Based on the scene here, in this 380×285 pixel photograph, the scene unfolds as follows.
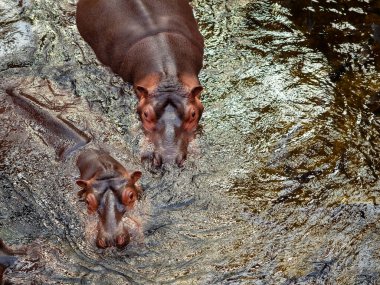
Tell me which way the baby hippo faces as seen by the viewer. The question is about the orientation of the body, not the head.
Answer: toward the camera
